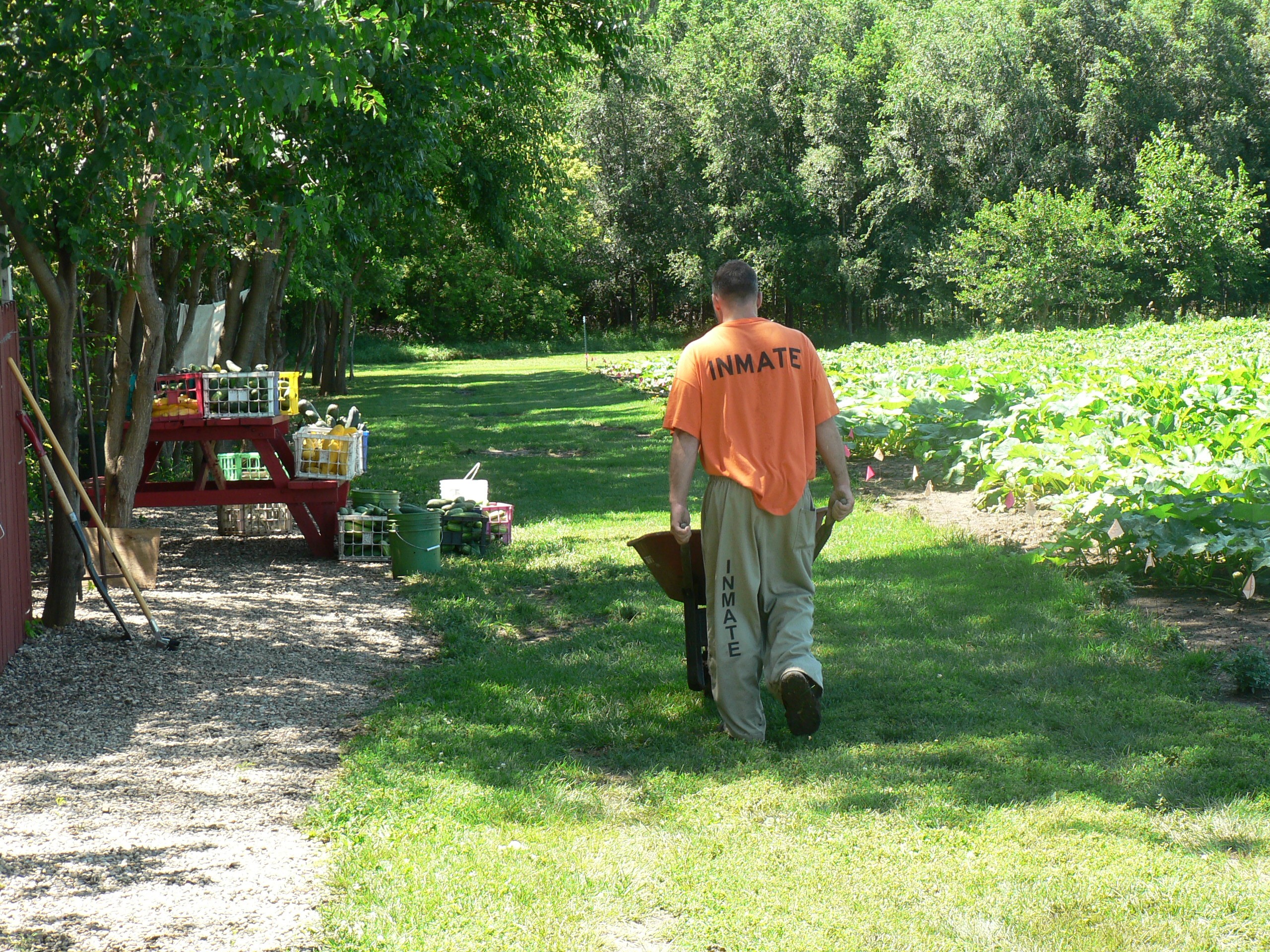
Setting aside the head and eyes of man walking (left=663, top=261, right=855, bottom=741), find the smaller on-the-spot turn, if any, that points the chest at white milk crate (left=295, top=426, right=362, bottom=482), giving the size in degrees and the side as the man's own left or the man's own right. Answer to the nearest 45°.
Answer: approximately 45° to the man's own left

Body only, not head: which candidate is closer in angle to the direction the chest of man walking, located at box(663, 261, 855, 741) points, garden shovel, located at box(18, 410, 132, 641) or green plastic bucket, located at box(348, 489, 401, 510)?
the green plastic bucket

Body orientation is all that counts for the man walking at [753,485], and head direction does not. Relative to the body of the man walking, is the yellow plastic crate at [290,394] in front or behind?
in front

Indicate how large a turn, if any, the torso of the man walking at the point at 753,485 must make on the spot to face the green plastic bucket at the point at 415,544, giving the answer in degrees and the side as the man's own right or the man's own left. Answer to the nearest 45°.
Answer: approximately 45° to the man's own left

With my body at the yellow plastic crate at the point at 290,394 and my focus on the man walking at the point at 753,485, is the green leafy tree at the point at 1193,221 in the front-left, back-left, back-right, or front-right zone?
back-left

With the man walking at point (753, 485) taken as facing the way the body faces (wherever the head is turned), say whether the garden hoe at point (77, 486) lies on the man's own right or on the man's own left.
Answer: on the man's own left

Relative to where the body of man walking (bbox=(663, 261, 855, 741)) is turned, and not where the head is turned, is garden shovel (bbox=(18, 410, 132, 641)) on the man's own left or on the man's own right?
on the man's own left

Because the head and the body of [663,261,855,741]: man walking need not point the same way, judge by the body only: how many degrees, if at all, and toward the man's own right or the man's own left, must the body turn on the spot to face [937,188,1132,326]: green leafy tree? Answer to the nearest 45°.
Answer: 0° — they already face it

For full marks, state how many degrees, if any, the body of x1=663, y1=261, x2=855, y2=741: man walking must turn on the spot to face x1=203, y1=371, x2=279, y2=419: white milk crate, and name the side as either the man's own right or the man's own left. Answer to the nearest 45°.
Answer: approximately 45° to the man's own left

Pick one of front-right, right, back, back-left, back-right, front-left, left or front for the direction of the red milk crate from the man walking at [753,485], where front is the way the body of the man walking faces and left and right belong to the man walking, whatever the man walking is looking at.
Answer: front-left

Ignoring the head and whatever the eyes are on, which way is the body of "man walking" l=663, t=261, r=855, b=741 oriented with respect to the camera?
away from the camera

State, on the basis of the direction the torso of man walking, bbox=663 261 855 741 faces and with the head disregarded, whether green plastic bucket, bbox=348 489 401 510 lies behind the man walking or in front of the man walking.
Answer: in front

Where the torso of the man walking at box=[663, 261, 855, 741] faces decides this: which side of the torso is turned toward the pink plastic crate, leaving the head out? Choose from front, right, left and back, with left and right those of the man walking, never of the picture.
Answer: front
